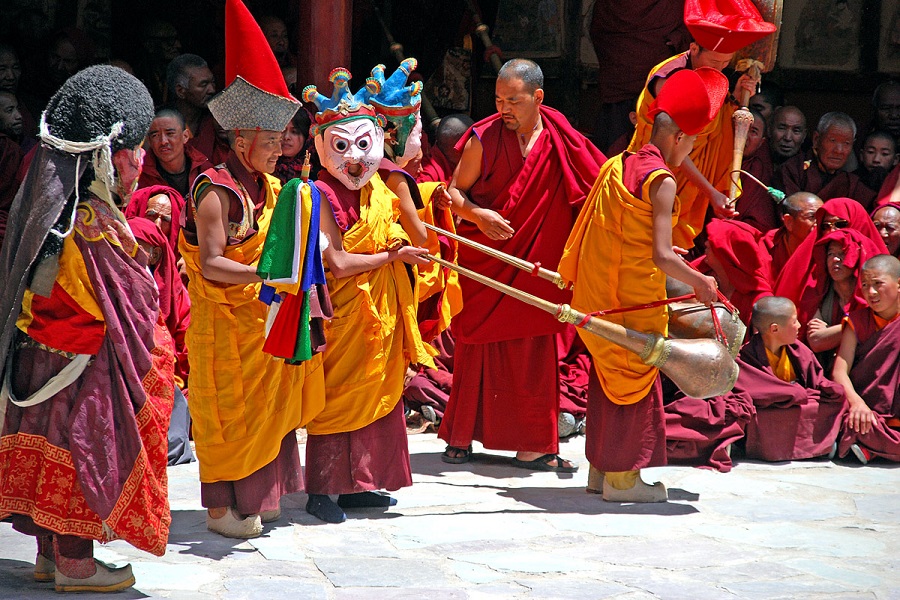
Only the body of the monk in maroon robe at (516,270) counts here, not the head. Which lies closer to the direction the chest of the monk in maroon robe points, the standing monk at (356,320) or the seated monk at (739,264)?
the standing monk

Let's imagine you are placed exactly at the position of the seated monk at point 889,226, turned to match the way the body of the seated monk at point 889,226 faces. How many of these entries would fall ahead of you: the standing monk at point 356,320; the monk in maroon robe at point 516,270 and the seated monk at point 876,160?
2

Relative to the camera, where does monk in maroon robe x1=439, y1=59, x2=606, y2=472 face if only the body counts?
toward the camera

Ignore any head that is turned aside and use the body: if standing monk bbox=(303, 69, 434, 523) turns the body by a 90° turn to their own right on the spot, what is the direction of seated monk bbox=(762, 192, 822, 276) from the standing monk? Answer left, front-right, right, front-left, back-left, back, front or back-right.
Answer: back

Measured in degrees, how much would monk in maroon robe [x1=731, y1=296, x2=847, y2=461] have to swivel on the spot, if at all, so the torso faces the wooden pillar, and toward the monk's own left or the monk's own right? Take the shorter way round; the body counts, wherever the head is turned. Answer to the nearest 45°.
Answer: approximately 135° to the monk's own right

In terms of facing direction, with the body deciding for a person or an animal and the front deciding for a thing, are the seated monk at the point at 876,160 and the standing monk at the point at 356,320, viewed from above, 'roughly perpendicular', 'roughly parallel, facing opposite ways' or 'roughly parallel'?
roughly perpendicular

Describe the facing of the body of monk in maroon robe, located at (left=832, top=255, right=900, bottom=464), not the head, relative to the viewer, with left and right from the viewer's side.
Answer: facing the viewer and to the left of the viewer

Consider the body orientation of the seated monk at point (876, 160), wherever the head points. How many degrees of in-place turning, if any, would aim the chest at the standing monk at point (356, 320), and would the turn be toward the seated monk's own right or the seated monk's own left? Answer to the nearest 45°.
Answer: approximately 45° to the seated monk's own right

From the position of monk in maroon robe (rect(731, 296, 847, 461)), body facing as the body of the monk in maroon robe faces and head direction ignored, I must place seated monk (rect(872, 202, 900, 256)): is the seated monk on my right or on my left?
on my left

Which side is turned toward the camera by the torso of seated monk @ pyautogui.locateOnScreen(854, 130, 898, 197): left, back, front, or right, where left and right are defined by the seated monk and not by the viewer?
front

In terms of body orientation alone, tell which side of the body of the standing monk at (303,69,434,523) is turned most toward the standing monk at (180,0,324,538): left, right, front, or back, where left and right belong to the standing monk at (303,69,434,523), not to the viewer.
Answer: right

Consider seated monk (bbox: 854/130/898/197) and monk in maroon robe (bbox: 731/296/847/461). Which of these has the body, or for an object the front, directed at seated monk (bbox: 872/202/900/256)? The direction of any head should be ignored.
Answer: seated monk (bbox: 854/130/898/197)

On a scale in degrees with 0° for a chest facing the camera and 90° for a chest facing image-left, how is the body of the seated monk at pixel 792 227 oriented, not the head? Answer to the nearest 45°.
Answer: approximately 315°

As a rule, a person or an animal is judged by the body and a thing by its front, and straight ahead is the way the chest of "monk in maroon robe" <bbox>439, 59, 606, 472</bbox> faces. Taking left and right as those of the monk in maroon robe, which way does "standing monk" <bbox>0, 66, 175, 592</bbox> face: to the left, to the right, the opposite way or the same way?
to the left

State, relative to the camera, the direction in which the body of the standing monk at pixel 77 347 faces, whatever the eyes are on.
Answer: to the viewer's right
